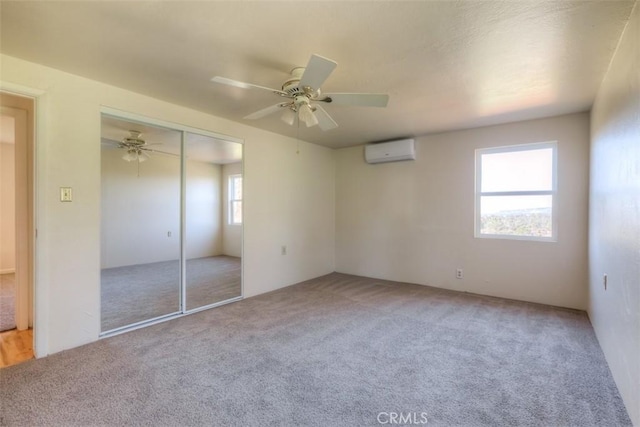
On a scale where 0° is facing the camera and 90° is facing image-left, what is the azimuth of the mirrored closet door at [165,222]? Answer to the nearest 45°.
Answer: approximately 315°

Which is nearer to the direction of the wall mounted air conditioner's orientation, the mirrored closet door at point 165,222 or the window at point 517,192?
the mirrored closet door

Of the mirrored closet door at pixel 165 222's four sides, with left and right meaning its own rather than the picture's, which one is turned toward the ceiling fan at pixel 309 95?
front

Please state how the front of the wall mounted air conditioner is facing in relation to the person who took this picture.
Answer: facing the viewer and to the left of the viewer

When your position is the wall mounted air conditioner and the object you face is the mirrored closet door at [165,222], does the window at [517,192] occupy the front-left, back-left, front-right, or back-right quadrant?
back-left

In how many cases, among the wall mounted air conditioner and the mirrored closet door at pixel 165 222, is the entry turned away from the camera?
0

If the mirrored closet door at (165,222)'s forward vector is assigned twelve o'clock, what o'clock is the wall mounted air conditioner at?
The wall mounted air conditioner is roughly at 11 o'clock from the mirrored closet door.

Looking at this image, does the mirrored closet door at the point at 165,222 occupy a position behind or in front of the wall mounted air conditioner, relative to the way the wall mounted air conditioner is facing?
in front

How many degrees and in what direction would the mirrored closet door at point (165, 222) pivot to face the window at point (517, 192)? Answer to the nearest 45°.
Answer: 0° — it already faces it

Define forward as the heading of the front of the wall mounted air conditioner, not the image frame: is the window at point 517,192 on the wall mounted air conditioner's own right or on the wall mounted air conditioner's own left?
on the wall mounted air conditioner's own left

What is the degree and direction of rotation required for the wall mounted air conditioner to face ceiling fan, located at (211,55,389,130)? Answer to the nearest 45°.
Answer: approximately 45° to its left
